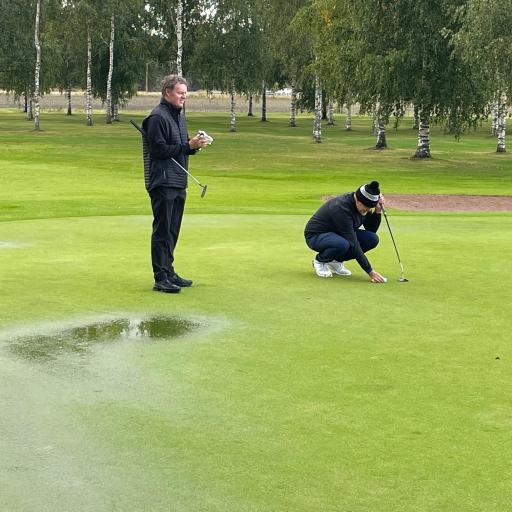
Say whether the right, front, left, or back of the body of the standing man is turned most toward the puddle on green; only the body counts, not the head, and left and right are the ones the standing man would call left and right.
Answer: right

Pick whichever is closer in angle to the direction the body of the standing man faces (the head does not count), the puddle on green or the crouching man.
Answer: the crouching man

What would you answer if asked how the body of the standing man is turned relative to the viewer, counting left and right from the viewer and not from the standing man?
facing to the right of the viewer

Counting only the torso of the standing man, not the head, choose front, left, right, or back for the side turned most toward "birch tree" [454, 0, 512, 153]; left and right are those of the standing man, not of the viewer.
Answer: left

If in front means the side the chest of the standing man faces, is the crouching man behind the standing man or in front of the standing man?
in front

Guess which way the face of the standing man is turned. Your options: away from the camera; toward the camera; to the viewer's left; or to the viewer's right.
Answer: to the viewer's right

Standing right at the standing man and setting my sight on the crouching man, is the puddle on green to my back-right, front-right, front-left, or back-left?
back-right

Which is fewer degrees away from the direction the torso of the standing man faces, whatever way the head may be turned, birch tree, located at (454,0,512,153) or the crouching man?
the crouching man
